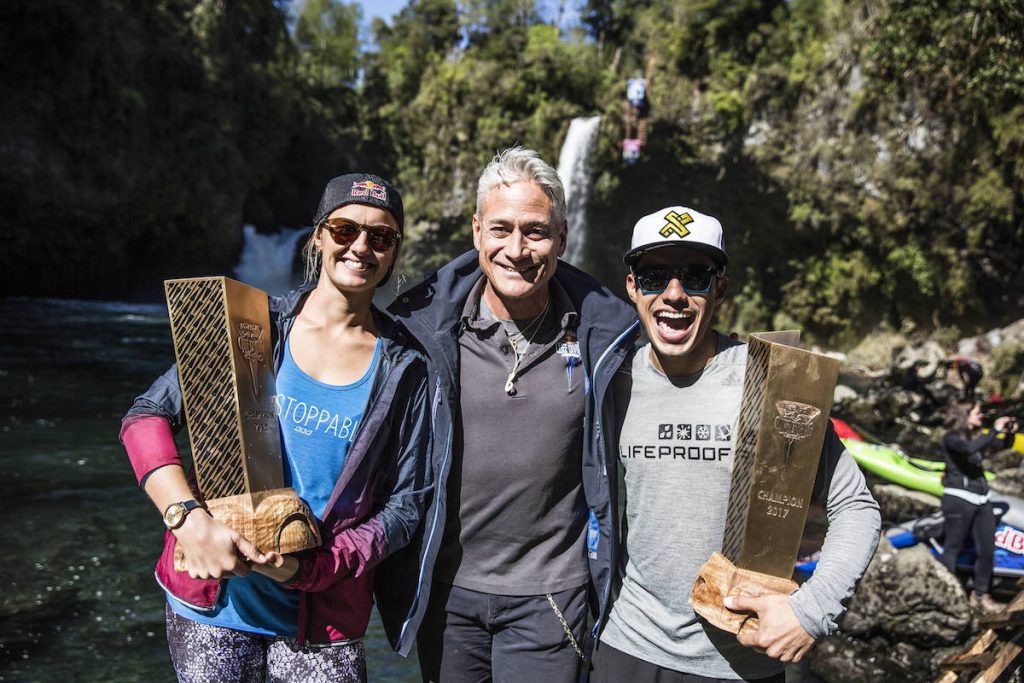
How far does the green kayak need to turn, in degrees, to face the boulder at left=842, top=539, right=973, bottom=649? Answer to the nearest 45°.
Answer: approximately 90° to its left

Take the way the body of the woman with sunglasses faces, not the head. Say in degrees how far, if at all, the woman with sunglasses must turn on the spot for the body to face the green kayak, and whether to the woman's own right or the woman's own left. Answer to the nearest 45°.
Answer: approximately 135° to the woman's own left

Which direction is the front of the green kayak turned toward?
to the viewer's left

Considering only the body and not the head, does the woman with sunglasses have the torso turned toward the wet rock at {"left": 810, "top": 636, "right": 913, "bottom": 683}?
no

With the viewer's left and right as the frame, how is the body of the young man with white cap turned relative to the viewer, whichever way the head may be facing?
facing the viewer

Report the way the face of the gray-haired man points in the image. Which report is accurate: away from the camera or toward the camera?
toward the camera

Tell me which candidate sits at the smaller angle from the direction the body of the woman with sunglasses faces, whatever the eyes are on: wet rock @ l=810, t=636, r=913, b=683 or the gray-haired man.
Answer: the gray-haired man

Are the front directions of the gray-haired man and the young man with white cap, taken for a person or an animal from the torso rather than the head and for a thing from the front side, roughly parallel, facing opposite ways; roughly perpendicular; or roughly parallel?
roughly parallel

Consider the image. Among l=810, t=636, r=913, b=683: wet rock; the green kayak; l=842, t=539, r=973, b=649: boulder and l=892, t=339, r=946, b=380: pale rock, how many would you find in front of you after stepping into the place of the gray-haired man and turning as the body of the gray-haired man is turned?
0

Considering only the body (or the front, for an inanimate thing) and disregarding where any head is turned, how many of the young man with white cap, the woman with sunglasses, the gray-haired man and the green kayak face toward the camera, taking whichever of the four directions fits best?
3

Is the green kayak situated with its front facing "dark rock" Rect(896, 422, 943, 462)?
no

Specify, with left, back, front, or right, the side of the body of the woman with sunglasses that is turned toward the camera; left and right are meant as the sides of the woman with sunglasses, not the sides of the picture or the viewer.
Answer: front

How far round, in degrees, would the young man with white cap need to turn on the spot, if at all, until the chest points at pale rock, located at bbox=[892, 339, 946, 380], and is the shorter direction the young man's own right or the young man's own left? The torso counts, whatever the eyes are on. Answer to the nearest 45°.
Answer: approximately 180°

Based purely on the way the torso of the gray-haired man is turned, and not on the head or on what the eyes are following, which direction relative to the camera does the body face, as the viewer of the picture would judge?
toward the camera

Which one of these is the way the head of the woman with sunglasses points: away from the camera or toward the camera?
toward the camera

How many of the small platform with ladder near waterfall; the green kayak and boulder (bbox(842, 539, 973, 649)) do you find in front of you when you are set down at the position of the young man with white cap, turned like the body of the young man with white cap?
0
